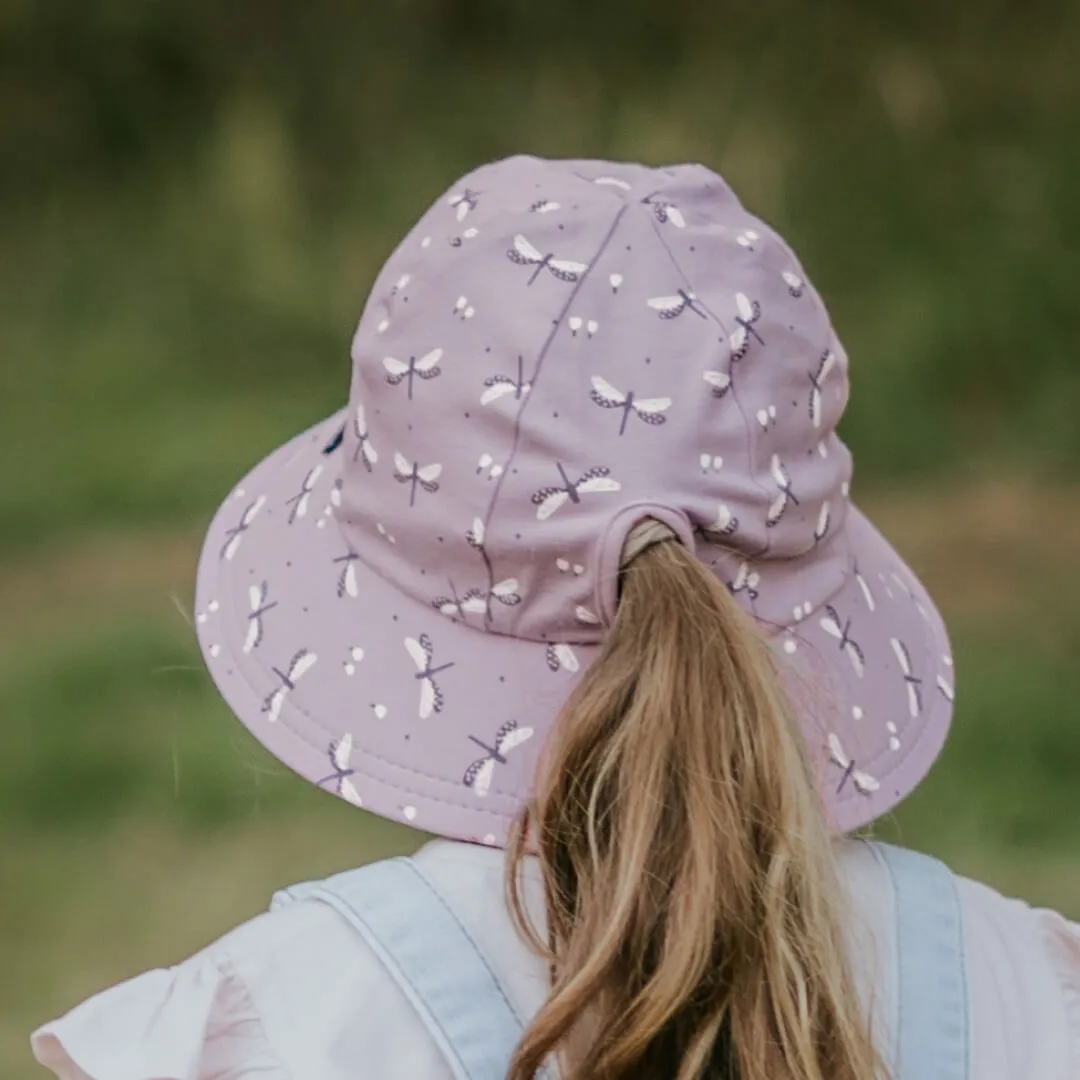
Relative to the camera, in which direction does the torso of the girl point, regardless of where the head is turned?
away from the camera

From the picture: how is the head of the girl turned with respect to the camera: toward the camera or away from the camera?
away from the camera
